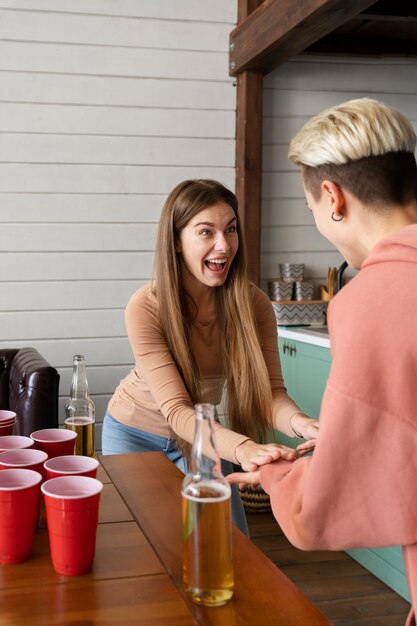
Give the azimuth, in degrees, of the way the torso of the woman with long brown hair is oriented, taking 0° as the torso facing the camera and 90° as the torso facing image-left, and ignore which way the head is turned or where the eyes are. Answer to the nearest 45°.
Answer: approximately 315°

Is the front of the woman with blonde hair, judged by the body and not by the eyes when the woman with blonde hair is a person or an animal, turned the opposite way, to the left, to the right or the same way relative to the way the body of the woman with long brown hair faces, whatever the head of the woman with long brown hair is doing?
the opposite way

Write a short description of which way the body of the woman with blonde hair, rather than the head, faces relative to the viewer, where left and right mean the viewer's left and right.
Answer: facing away from the viewer and to the left of the viewer

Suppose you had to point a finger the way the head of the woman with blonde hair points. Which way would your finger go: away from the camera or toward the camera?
away from the camera

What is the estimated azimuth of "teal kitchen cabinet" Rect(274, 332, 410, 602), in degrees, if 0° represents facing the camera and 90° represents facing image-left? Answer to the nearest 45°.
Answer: approximately 45°

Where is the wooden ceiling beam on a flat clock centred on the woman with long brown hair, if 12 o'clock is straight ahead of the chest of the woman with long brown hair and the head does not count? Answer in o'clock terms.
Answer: The wooden ceiling beam is roughly at 8 o'clock from the woman with long brown hair.

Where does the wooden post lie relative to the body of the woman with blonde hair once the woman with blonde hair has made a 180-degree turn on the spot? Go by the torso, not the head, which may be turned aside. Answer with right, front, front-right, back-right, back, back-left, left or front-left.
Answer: back-left

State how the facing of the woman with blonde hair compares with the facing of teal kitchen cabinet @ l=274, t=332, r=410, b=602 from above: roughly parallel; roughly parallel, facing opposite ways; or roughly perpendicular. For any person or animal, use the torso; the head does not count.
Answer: roughly perpendicular

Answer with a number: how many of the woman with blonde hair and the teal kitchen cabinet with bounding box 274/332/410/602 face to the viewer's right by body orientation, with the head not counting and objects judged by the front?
0

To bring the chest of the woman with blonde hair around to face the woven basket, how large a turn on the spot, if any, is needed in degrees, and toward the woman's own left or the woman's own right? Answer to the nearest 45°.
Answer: approximately 45° to the woman's own right
